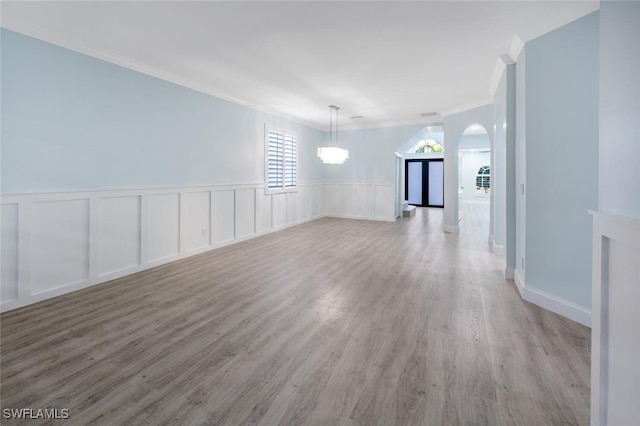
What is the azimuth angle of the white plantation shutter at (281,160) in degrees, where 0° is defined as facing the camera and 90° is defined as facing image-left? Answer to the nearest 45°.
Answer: approximately 315°

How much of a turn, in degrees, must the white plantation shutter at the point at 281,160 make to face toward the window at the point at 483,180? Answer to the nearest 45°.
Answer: approximately 90° to its left
